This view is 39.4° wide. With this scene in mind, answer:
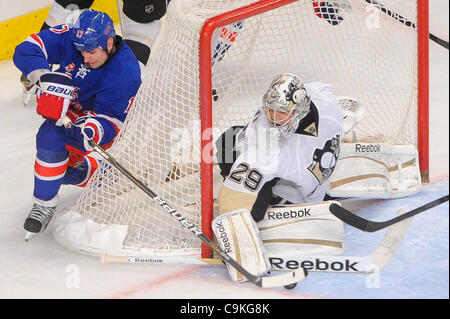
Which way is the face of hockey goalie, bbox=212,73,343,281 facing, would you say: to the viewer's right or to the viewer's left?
to the viewer's left

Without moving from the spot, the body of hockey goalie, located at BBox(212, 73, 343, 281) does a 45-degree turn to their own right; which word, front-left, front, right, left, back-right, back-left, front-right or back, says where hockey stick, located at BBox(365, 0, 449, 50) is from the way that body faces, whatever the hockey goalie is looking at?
back
